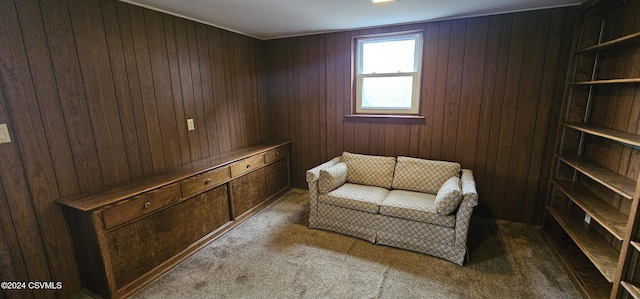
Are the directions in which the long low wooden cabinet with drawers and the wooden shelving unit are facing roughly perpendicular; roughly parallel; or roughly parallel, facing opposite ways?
roughly parallel, facing opposite ways

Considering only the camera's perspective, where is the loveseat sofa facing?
facing the viewer and to the left of the viewer

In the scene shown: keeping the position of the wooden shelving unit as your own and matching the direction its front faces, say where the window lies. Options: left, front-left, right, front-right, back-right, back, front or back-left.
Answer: front-right

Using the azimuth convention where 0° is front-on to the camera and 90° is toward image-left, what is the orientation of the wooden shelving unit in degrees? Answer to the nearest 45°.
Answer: approximately 45°

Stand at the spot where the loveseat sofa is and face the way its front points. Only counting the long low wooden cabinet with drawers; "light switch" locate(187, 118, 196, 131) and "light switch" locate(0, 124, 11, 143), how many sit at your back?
0

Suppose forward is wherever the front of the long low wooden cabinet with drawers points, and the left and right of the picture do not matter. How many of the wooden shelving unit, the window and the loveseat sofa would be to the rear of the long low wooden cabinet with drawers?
0

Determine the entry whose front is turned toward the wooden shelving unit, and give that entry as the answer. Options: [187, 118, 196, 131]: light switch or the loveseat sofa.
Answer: the light switch

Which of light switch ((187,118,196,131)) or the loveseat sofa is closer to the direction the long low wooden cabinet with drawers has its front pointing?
the loveseat sofa

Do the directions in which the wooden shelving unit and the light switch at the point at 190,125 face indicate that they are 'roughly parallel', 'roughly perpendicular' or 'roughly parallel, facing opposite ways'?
roughly parallel, facing opposite ways

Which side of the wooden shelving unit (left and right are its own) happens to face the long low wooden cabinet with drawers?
front

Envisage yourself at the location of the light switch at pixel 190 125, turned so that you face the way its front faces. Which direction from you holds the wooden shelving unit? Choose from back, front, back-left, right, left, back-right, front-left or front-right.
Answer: front

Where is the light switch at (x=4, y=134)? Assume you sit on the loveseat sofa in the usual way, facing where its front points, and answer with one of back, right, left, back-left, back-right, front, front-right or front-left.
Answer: front

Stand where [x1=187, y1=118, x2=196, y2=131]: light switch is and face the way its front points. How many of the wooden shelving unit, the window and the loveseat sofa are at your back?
0

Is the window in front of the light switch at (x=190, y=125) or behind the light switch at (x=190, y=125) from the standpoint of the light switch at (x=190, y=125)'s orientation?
in front

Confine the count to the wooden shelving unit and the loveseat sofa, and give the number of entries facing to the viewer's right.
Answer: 0

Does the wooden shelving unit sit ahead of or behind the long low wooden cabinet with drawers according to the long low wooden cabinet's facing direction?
ahead

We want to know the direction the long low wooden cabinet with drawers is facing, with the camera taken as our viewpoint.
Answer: facing the viewer and to the right of the viewer
